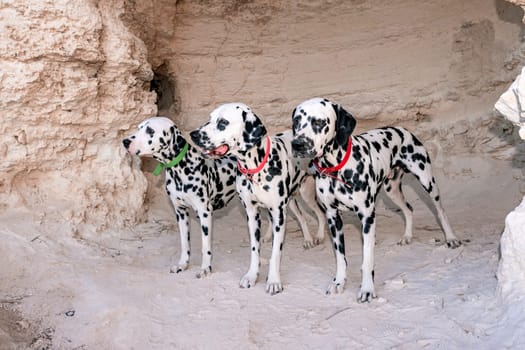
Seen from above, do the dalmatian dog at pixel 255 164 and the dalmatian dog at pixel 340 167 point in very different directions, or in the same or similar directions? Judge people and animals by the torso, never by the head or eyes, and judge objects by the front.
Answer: same or similar directions

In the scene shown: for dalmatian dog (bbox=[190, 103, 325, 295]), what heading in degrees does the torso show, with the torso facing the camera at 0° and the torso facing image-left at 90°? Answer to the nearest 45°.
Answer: approximately 45°

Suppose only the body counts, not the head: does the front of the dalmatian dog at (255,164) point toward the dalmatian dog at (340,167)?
no

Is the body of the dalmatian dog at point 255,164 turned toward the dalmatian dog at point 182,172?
no

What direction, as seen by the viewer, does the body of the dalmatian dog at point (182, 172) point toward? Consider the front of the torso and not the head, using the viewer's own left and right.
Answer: facing the viewer and to the left of the viewer

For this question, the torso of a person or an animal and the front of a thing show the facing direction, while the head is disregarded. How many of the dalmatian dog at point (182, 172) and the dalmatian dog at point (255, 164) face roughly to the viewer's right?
0

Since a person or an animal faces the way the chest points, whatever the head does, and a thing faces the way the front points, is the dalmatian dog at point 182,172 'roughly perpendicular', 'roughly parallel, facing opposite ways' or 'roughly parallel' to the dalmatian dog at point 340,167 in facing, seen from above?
roughly parallel

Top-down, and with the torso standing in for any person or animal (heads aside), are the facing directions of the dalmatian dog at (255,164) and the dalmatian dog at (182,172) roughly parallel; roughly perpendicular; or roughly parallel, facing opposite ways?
roughly parallel

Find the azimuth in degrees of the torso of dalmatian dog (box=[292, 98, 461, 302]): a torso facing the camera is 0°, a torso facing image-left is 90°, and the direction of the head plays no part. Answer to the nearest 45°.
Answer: approximately 45°

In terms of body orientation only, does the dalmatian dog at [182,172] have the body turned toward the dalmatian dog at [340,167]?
no

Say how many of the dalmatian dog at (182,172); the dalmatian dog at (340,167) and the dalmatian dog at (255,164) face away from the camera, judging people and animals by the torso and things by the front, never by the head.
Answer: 0

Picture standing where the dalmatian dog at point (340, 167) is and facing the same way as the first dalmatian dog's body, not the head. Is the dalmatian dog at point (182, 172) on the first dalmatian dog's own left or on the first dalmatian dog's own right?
on the first dalmatian dog's own right
